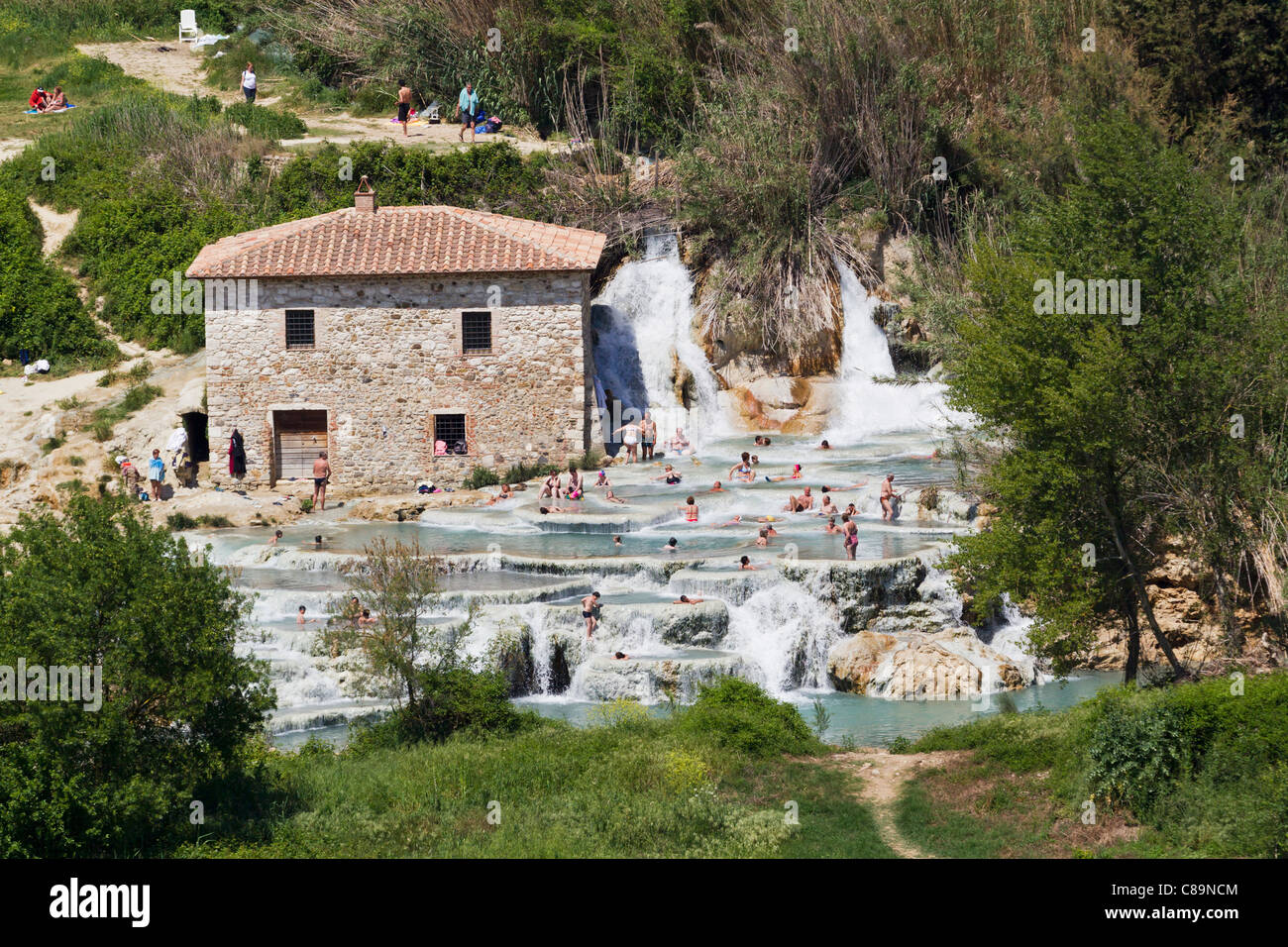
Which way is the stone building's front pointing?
toward the camera

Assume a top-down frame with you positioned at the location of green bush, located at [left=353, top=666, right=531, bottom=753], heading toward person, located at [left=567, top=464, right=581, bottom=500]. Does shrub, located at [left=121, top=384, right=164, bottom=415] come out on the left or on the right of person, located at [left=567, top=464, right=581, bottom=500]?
left

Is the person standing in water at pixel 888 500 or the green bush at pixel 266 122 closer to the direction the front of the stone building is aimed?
the person standing in water

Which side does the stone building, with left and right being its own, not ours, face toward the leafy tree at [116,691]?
front

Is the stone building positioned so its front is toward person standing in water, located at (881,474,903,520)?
no

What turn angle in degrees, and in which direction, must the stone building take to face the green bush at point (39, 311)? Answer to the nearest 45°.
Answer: approximately 135° to its right

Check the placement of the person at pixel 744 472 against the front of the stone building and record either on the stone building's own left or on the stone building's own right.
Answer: on the stone building's own left

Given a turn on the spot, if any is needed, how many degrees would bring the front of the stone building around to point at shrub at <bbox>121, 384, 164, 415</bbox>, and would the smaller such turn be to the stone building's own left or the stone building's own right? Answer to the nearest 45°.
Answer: approximately 90° to the stone building's own right

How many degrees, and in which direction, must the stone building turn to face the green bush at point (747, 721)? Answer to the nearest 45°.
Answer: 0° — it already faces it

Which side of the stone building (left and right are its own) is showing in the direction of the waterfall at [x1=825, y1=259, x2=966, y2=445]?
left

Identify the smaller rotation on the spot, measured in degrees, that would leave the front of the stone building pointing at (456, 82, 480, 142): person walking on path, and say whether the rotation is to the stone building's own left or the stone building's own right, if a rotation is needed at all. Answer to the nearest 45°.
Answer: approximately 180°

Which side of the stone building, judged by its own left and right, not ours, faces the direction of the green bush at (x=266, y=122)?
back

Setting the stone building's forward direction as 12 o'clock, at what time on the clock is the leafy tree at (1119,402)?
The leafy tree is roughly at 11 o'clock from the stone building.

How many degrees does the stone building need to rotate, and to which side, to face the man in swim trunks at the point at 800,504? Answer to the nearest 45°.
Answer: approximately 45° to its left

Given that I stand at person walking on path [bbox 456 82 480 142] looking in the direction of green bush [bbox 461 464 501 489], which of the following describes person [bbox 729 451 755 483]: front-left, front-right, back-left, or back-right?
front-left

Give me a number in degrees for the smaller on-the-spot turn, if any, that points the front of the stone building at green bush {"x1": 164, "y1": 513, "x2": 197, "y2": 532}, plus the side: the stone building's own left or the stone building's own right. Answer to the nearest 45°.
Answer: approximately 45° to the stone building's own right
